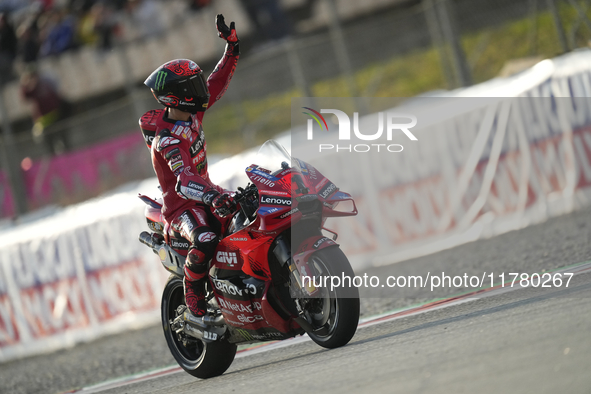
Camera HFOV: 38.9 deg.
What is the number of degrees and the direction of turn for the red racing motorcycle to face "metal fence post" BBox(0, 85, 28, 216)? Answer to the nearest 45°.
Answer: approximately 180°

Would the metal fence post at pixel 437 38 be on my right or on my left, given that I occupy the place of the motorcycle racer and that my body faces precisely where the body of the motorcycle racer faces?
on my left

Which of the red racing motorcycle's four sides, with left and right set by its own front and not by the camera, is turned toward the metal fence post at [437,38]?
left

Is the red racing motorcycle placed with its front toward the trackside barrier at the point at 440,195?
no

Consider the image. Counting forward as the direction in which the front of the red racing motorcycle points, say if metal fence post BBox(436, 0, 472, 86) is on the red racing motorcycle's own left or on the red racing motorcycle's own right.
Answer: on the red racing motorcycle's own left

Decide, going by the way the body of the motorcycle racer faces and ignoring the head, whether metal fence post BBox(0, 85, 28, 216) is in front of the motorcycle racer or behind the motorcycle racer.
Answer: behind

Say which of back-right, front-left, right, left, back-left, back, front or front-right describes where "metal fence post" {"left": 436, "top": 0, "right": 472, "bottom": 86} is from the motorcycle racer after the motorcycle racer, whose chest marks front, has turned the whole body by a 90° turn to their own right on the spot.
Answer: back

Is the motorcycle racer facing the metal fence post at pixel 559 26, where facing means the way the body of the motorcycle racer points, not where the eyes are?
no

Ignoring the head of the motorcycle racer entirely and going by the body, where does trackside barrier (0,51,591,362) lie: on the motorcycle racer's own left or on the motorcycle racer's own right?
on the motorcycle racer's own left

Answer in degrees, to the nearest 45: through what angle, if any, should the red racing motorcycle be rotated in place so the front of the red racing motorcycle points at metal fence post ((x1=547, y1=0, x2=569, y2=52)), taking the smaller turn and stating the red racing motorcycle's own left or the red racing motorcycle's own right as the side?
approximately 90° to the red racing motorcycle's own left

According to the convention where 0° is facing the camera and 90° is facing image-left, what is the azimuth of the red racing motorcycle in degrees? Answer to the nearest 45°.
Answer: approximately 315°
